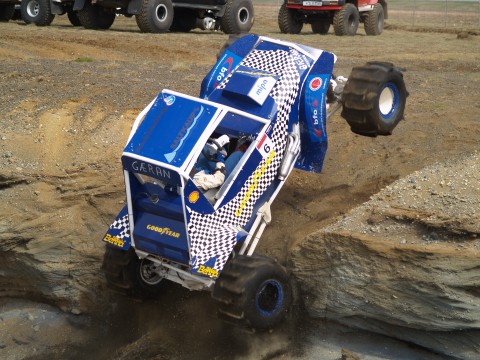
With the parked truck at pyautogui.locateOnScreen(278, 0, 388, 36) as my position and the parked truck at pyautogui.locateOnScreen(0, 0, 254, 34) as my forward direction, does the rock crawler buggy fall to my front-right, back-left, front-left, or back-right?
front-left

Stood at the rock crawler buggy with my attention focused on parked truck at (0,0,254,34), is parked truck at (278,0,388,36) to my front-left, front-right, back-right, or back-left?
front-right

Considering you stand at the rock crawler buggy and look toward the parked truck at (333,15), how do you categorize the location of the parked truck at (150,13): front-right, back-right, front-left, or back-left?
front-left
